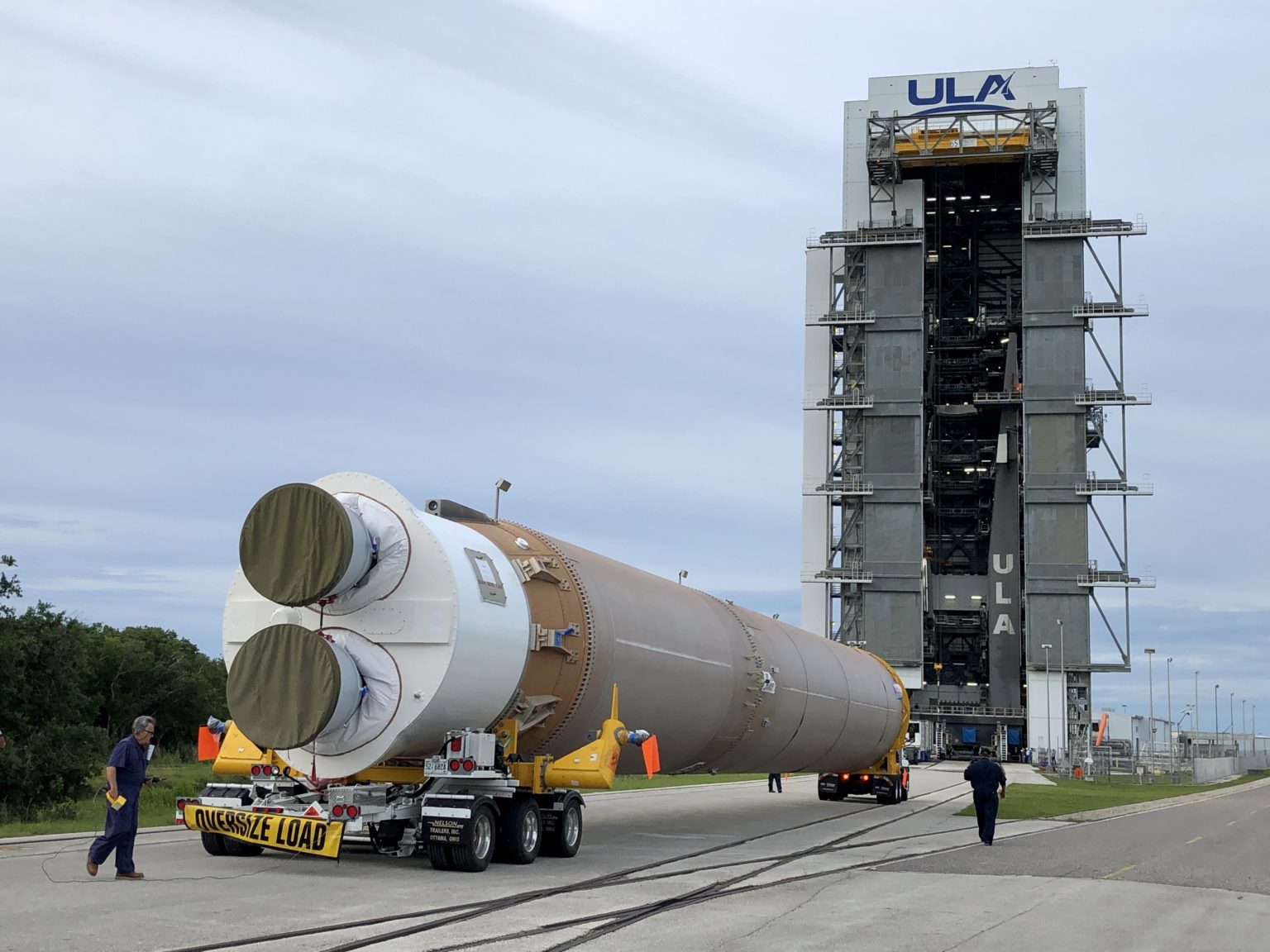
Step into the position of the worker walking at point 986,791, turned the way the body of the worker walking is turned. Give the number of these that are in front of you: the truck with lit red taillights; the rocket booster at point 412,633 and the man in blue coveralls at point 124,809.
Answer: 1

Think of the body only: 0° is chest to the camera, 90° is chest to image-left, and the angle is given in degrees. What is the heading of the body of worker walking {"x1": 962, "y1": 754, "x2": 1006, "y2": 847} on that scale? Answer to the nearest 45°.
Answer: approximately 180°

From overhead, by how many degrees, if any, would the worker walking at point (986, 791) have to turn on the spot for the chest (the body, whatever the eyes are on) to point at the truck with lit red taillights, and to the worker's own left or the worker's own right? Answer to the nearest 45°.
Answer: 0° — they already face it

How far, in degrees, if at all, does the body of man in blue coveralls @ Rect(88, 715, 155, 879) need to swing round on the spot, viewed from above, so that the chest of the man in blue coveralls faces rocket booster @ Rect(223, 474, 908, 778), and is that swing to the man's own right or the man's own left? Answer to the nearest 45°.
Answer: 0° — they already face it

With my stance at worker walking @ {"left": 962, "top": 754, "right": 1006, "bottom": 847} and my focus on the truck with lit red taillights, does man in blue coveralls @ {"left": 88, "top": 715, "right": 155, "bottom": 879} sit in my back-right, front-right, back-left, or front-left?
back-left

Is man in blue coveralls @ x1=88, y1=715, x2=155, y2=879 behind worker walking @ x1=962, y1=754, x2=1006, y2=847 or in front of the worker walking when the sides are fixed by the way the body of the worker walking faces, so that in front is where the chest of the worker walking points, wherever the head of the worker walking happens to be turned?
behind

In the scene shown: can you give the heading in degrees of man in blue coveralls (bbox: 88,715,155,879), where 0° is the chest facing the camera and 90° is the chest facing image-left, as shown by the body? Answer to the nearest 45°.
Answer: approximately 270°

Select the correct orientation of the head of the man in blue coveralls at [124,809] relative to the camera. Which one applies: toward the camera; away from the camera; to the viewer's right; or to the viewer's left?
to the viewer's right
